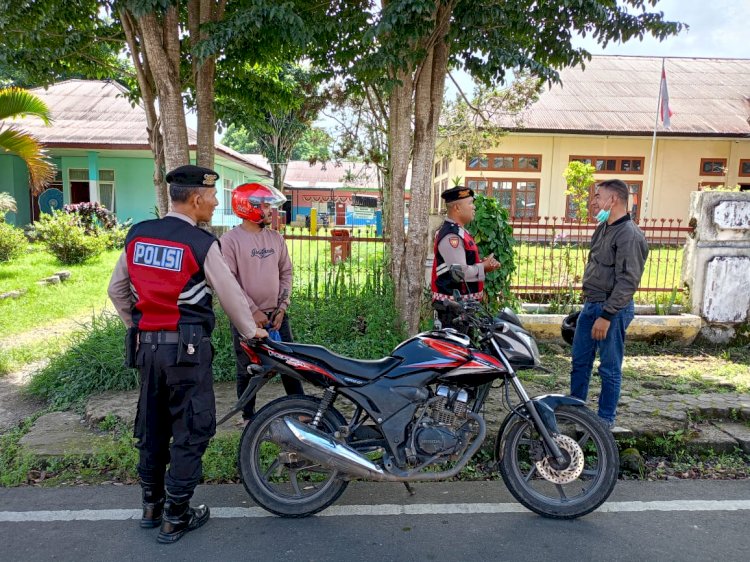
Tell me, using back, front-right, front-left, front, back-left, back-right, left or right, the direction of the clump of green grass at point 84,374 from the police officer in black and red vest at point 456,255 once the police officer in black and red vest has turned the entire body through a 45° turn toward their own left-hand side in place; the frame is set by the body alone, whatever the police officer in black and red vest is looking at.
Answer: back-left

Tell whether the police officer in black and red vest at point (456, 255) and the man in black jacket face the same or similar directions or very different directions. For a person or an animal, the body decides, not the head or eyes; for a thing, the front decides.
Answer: very different directions

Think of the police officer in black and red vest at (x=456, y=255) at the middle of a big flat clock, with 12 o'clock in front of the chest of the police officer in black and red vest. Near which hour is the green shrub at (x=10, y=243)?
The green shrub is roughly at 7 o'clock from the police officer in black and red vest.

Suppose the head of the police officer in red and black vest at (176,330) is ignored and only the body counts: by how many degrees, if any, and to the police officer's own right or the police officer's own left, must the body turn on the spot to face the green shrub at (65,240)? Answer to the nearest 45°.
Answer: approximately 45° to the police officer's own left

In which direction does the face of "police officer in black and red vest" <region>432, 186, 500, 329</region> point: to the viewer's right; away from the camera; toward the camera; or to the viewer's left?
to the viewer's right

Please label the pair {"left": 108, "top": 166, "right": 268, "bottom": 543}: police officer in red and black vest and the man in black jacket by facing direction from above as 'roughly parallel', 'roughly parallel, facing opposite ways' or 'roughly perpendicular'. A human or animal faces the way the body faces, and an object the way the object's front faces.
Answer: roughly perpendicular

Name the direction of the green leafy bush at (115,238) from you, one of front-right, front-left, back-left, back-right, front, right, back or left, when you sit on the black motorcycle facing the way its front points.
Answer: back-left

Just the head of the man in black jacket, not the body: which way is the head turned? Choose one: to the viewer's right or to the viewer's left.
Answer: to the viewer's left

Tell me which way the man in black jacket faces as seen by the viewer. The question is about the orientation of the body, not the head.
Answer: to the viewer's left

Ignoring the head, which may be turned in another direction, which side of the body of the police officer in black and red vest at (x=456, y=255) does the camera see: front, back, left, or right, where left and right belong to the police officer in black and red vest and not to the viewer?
right

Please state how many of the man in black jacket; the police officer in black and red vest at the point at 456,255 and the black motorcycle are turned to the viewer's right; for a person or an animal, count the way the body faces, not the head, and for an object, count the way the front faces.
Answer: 2

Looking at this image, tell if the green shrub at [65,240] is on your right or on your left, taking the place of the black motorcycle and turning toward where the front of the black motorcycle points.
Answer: on your left

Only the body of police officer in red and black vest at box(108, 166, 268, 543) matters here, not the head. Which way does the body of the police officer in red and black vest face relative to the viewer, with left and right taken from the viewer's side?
facing away from the viewer and to the right of the viewer

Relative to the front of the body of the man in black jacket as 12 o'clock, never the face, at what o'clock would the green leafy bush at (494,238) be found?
The green leafy bush is roughly at 2 o'clock from the man in black jacket.

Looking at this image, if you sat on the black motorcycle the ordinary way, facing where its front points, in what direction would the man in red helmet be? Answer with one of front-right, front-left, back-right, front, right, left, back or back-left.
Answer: back-left

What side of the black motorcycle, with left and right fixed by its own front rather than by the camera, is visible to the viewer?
right

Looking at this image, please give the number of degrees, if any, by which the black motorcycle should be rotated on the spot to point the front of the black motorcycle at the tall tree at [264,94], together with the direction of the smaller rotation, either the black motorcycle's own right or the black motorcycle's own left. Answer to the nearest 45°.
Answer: approximately 135° to the black motorcycle's own left

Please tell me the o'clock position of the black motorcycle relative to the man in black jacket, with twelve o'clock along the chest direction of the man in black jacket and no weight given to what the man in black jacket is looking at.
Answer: The black motorcycle is roughly at 10 o'clock from the man in black jacket.
